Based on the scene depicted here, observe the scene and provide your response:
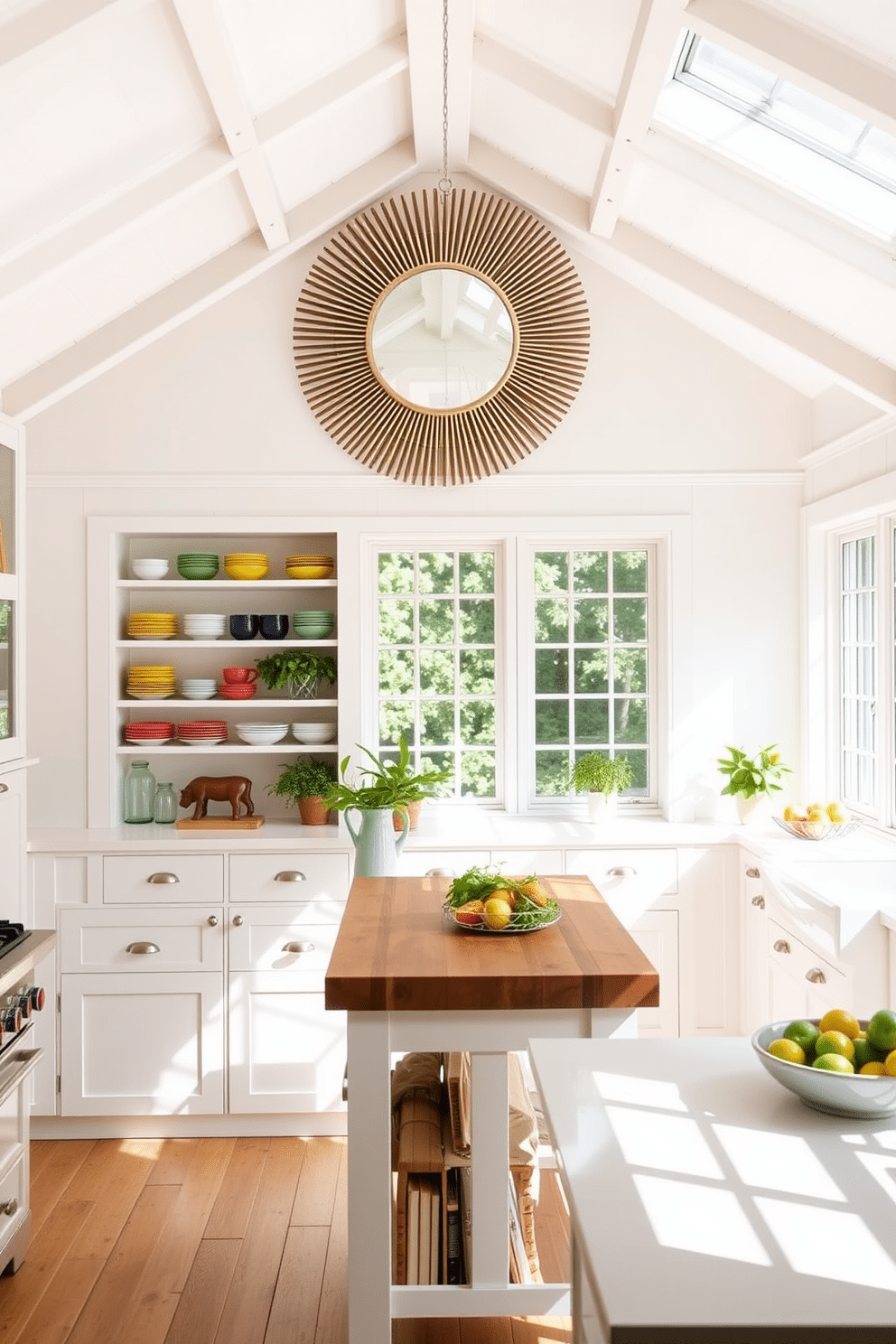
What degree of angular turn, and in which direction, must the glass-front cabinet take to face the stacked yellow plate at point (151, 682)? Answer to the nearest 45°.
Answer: approximately 45° to its left

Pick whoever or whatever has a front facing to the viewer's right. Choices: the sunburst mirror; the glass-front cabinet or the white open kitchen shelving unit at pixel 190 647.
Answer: the glass-front cabinet

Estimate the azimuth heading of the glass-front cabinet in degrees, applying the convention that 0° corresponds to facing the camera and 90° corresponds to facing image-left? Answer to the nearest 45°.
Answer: approximately 270°

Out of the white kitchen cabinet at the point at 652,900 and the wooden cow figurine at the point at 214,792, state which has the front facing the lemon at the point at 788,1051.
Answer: the white kitchen cabinet

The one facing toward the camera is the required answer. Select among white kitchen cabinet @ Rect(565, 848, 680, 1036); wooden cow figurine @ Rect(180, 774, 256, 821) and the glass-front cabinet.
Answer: the white kitchen cabinet

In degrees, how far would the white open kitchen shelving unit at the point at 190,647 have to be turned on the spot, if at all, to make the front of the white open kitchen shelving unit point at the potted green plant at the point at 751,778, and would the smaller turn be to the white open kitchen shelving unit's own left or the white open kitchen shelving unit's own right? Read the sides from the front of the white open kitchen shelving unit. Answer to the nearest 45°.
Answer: approximately 90° to the white open kitchen shelving unit's own left

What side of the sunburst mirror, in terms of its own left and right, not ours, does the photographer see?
front

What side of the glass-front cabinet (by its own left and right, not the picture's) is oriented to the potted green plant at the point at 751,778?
front

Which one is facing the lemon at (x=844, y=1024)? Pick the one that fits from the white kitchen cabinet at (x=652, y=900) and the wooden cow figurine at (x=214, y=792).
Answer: the white kitchen cabinet

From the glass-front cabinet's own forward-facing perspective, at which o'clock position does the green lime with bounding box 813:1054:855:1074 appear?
The green lime is roughly at 2 o'clock from the glass-front cabinet.

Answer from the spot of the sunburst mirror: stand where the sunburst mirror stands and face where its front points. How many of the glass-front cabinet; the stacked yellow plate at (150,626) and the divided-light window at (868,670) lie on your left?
1

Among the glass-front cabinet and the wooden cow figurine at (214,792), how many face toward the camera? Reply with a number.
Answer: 0

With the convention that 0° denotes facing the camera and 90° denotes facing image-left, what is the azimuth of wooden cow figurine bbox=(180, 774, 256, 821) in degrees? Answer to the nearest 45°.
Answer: approximately 90°

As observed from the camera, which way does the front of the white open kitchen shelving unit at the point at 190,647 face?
facing the viewer
